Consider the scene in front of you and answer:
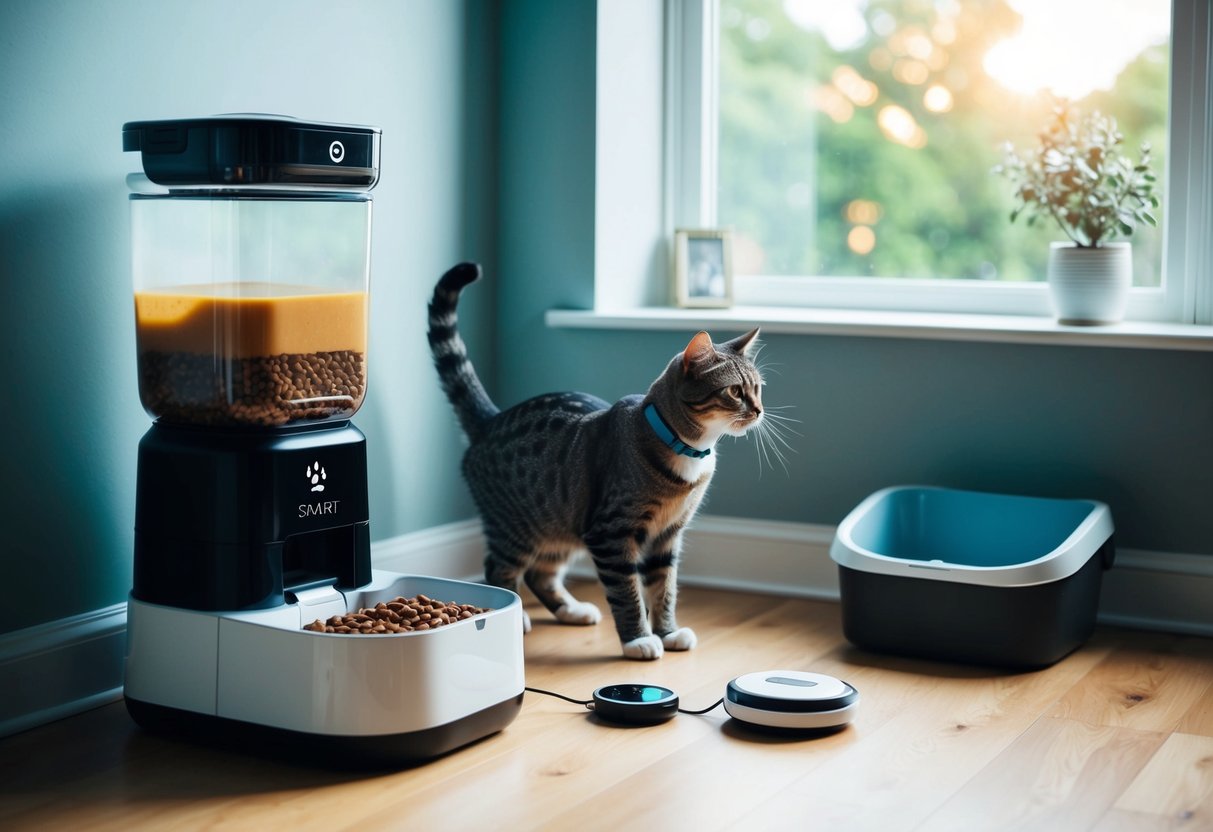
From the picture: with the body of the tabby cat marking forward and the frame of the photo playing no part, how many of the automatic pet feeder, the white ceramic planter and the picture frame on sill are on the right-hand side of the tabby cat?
1

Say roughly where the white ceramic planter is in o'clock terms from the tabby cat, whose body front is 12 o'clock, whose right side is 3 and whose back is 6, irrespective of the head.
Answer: The white ceramic planter is roughly at 10 o'clock from the tabby cat.

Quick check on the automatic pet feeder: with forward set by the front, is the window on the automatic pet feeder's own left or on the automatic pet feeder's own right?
on the automatic pet feeder's own left

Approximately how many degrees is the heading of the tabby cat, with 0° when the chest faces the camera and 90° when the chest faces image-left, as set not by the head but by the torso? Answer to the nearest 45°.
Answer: approximately 315°

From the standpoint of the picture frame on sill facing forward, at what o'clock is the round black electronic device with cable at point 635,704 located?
The round black electronic device with cable is roughly at 12 o'clock from the picture frame on sill.

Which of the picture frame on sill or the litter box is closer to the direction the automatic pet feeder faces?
the litter box

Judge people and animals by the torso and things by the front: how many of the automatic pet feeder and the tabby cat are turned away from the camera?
0

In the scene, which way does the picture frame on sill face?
toward the camera

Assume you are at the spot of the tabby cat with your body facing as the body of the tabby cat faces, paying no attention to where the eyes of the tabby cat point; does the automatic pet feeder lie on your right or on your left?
on your right

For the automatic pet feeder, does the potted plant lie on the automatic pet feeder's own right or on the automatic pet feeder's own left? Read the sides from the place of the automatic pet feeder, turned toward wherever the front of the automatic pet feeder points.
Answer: on the automatic pet feeder's own left

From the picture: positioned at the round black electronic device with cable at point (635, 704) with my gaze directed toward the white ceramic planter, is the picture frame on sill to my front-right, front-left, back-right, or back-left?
front-left

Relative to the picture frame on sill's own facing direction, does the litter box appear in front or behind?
in front

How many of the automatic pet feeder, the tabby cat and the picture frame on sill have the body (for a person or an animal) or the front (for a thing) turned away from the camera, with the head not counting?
0
